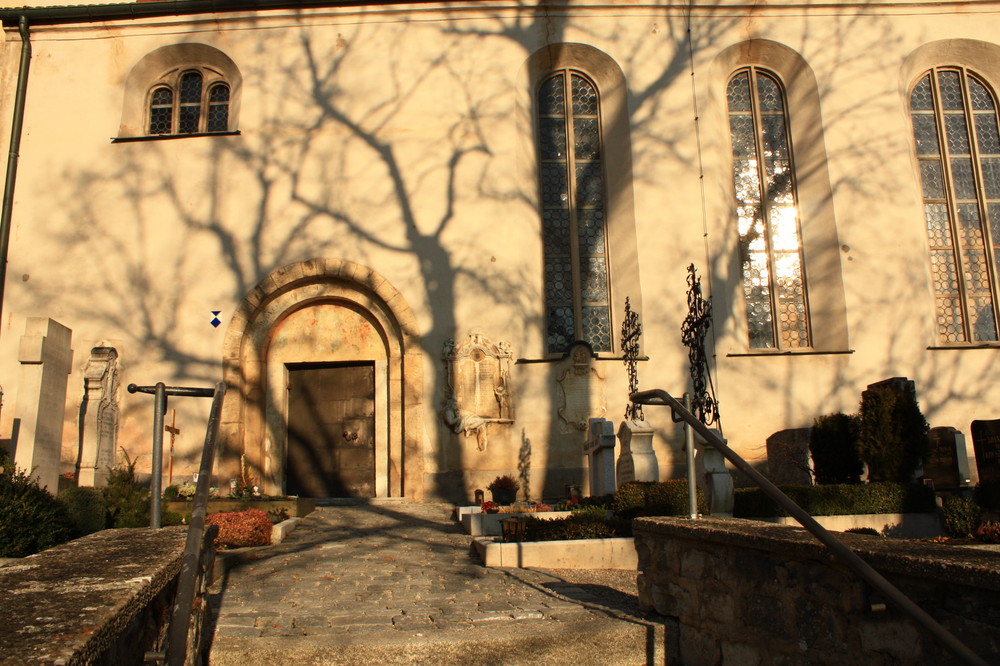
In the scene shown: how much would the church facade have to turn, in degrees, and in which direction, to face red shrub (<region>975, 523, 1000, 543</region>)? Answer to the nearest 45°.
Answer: approximately 45° to its left

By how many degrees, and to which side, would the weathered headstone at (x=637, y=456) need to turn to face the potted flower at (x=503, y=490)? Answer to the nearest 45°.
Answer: approximately 90° to its right

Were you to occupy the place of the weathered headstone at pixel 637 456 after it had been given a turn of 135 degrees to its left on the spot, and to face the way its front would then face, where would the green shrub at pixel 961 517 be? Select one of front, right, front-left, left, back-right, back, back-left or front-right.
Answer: front

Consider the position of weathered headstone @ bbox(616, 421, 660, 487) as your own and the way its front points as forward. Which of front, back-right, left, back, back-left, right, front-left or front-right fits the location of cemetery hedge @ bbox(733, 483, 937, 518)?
back-left

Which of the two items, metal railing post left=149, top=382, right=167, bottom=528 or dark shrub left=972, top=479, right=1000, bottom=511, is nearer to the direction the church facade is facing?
the metal railing post

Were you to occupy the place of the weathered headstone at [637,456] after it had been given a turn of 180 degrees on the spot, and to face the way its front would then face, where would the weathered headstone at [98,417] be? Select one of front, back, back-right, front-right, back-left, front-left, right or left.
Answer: back-left

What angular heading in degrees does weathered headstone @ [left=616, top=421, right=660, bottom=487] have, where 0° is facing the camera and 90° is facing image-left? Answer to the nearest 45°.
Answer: approximately 45°

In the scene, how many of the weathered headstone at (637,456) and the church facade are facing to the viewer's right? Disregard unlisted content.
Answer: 0

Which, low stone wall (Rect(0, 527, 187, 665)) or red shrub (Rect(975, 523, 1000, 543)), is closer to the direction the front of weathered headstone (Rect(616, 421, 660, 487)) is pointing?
the low stone wall
